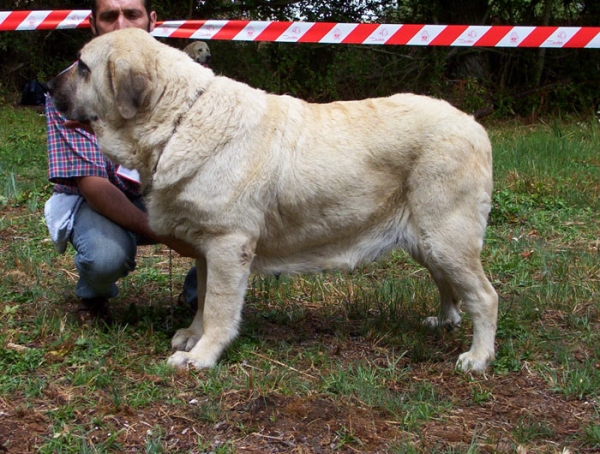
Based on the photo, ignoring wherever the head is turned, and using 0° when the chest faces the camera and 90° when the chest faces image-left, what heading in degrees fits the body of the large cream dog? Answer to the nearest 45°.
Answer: approximately 90°

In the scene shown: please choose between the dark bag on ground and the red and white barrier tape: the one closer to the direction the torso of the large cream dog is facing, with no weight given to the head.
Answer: the dark bag on ground

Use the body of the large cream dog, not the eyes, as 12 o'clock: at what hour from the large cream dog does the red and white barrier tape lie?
The red and white barrier tape is roughly at 3 o'clock from the large cream dog.
